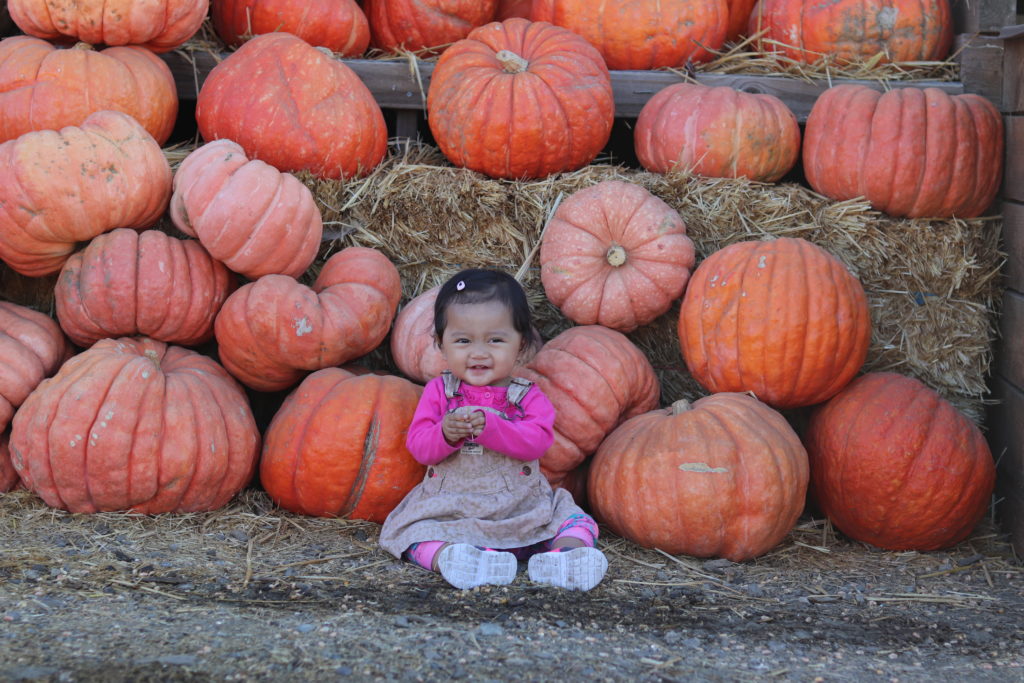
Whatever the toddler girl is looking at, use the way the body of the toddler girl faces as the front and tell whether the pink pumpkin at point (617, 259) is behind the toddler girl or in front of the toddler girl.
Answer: behind

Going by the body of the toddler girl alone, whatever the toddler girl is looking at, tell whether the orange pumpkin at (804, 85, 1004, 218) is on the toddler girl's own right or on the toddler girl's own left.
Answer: on the toddler girl's own left

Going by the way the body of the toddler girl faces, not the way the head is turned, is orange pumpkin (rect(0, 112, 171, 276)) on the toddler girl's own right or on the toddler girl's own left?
on the toddler girl's own right

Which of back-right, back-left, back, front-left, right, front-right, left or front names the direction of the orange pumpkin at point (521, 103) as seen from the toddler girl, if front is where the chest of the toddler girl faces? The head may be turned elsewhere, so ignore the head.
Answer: back

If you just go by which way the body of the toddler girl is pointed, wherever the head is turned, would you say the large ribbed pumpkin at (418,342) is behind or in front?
behind

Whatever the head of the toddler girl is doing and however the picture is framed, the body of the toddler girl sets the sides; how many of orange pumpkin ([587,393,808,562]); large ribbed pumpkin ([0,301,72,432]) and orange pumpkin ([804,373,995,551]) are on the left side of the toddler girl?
2

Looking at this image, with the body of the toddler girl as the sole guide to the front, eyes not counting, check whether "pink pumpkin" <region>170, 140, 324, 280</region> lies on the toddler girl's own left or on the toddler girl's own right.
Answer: on the toddler girl's own right

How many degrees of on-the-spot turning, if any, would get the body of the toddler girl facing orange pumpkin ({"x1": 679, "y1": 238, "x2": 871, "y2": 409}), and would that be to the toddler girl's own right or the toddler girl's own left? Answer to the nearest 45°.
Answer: approximately 135° to the toddler girl's own left

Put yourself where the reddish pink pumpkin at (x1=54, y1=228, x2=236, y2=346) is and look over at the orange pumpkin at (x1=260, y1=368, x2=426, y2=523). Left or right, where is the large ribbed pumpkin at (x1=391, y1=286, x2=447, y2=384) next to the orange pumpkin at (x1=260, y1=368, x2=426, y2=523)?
left

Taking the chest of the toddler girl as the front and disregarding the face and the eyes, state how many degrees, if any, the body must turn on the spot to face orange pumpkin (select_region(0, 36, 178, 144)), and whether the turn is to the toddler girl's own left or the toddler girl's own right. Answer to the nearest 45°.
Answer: approximately 135° to the toddler girl's own right

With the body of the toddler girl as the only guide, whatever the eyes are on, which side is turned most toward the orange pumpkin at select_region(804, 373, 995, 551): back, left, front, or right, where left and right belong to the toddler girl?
left

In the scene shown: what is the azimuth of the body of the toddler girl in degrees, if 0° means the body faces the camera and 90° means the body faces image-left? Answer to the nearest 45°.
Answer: approximately 0°

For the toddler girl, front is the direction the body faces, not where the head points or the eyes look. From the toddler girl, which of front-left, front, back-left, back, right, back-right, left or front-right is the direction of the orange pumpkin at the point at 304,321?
back-right
